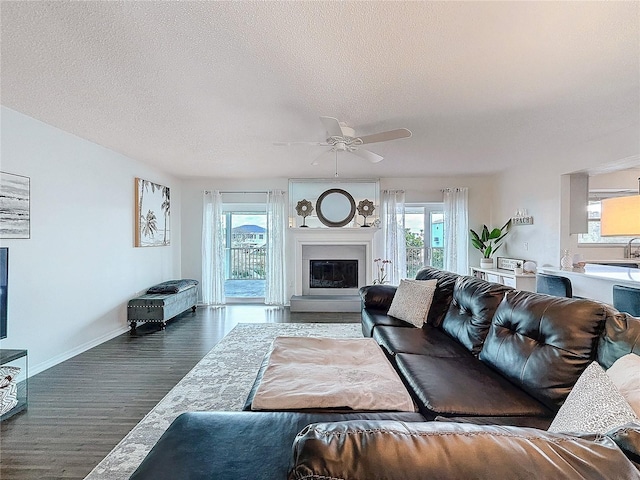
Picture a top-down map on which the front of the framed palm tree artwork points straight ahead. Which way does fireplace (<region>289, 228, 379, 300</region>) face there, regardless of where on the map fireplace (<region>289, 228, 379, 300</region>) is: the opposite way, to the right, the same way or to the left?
to the right

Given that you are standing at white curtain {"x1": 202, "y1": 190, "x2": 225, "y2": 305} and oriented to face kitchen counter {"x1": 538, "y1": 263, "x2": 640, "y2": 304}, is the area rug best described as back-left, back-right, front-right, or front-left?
front-right

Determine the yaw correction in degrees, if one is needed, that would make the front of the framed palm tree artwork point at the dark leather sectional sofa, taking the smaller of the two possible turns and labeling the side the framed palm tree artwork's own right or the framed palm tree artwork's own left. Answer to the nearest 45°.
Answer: approximately 45° to the framed palm tree artwork's own right

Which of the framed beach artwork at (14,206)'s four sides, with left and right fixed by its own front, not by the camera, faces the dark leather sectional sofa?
front

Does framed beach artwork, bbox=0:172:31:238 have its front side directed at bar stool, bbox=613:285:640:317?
yes

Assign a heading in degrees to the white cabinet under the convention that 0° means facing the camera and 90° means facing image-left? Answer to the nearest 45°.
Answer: approximately 45°

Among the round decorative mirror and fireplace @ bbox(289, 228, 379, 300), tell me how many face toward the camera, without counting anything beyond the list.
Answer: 2

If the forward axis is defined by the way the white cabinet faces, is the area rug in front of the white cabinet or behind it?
in front

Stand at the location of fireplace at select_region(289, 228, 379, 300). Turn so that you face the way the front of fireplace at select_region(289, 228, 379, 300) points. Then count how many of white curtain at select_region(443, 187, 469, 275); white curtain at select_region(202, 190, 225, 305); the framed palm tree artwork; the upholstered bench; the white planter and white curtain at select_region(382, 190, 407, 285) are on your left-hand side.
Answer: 3

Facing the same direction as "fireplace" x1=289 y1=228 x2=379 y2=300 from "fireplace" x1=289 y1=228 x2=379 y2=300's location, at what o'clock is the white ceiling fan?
The white ceiling fan is roughly at 12 o'clock from the fireplace.

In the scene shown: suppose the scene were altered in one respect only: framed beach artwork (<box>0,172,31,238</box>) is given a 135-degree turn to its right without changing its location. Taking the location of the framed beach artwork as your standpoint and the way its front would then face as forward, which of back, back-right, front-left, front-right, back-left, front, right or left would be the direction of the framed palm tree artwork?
back-right

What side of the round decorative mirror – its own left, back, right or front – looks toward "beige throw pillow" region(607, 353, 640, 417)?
front

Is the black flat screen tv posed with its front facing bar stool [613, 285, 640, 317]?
yes

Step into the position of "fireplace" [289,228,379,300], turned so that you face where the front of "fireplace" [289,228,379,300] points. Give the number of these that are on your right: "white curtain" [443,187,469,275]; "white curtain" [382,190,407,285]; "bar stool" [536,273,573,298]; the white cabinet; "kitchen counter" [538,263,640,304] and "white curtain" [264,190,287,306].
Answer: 1

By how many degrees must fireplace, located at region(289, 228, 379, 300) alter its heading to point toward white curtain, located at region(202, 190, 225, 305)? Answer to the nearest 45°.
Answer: approximately 90° to its right

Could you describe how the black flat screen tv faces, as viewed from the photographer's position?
facing the viewer and to the right of the viewer

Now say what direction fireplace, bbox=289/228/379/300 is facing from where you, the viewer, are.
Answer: facing the viewer

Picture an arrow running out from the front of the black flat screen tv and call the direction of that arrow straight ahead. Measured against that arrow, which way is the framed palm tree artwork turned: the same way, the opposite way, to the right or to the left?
the same way

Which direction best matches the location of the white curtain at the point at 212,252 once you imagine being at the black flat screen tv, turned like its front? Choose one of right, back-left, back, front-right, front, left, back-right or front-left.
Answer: left
